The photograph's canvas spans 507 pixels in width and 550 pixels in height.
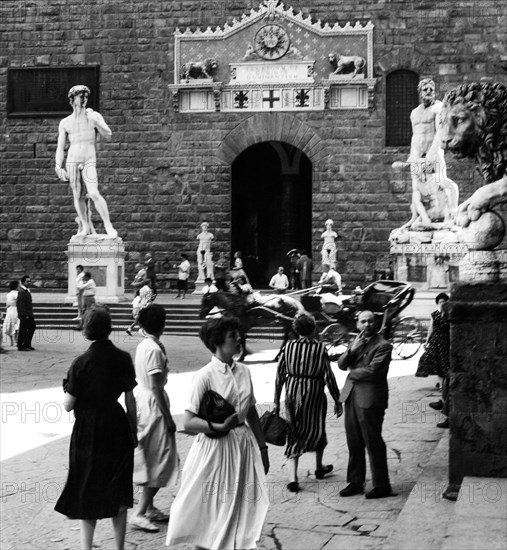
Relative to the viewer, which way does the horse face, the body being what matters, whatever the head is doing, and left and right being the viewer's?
facing to the left of the viewer

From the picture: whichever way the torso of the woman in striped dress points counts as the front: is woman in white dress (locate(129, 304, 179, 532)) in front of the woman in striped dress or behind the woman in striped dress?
behind

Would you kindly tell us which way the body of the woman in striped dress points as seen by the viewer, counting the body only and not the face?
away from the camera

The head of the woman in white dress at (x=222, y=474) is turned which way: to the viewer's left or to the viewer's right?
to the viewer's right

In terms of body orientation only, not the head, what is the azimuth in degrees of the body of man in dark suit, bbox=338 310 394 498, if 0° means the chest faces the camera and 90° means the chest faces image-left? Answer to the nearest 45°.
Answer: approximately 45°

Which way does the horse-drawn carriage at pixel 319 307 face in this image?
to the viewer's left

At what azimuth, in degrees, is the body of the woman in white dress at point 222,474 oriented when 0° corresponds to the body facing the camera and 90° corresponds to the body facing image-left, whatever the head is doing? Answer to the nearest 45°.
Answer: approximately 315°

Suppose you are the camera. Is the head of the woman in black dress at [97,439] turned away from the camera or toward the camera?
away from the camera

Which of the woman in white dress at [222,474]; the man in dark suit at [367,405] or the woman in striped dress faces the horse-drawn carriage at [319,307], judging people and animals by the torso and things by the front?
the woman in striped dress

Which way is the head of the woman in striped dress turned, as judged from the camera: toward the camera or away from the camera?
away from the camera

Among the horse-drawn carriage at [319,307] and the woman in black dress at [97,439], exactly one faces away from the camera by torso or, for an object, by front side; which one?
the woman in black dress

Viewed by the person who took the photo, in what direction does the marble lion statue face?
facing to the left of the viewer

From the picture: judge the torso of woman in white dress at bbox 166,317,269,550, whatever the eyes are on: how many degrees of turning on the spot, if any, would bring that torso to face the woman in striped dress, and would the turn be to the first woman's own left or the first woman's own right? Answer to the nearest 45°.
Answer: approximately 135° to the first woman's own left

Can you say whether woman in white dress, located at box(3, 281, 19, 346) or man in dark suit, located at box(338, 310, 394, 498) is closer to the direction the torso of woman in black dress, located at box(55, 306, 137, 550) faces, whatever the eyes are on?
the woman in white dress

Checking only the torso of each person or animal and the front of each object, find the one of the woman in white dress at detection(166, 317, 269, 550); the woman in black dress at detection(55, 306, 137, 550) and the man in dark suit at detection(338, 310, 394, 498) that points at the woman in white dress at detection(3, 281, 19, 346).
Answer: the woman in black dress

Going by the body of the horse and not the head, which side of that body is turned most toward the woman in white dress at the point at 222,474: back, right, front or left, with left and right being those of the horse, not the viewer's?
left
